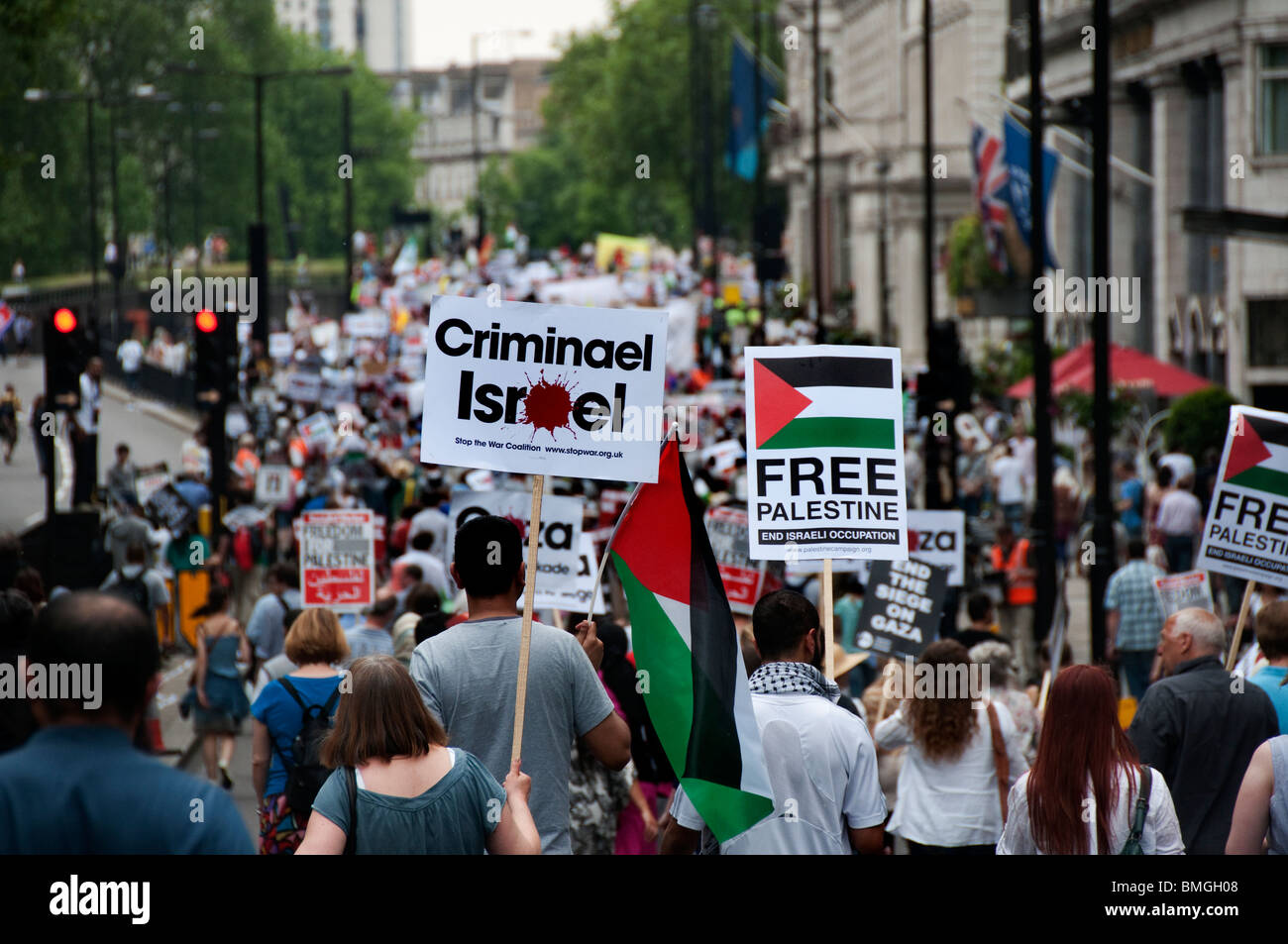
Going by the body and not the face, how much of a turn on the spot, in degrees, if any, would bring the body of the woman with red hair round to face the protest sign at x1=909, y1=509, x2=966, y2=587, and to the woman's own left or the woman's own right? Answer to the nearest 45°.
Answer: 0° — they already face it

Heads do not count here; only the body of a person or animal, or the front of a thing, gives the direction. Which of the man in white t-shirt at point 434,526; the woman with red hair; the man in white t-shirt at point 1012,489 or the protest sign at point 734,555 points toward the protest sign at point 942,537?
the woman with red hair

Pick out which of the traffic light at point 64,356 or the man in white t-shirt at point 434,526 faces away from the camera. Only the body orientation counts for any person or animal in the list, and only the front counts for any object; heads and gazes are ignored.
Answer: the man in white t-shirt

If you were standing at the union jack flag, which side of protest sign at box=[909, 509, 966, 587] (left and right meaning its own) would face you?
back

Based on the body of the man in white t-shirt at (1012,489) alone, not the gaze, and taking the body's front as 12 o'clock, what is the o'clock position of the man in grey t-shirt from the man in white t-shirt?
The man in grey t-shirt is roughly at 6 o'clock from the man in white t-shirt.

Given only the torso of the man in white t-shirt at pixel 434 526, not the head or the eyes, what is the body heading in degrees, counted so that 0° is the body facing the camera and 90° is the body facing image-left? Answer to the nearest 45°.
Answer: approximately 180°

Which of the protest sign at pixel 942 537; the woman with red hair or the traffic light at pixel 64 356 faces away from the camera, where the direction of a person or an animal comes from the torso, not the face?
the woman with red hair

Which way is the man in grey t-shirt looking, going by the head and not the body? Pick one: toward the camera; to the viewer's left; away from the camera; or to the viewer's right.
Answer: away from the camera

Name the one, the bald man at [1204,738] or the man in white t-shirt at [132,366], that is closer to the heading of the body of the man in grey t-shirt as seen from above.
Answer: the man in white t-shirt

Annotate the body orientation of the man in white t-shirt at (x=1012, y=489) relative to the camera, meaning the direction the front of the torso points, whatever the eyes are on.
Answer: away from the camera

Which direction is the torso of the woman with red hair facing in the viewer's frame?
away from the camera

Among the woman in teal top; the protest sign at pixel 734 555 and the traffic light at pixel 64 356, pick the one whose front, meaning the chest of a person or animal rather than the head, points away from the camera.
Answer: the woman in teal top

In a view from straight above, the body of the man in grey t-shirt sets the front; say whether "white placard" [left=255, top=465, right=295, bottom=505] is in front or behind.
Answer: in front
